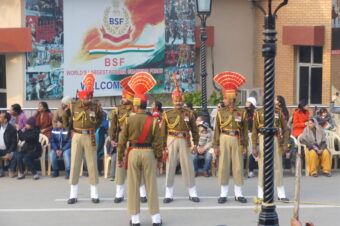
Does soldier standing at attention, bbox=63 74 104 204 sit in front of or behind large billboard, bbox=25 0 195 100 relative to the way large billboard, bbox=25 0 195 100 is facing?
in front

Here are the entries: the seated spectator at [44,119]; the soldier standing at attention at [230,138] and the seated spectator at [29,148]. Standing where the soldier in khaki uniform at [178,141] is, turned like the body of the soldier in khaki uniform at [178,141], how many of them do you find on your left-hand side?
1

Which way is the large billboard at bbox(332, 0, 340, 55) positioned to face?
toward the camera

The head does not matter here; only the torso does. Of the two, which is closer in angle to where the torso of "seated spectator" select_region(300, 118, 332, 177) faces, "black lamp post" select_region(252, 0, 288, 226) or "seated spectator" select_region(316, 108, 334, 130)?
the black lamp post

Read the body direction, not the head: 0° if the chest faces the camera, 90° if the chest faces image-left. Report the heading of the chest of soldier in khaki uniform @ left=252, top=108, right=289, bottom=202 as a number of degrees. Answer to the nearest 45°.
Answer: approximately 0°

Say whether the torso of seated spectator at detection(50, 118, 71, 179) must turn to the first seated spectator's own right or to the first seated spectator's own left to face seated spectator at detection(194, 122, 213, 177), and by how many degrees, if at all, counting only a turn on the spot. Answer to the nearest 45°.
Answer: approximately 90° to the first seated spectator's own left

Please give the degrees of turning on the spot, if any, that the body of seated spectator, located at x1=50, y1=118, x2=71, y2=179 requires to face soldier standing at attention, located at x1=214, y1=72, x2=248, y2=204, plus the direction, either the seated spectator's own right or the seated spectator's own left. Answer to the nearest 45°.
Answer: approximately 45° to the seated spectator's own left

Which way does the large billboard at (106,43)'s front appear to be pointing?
toward the camera

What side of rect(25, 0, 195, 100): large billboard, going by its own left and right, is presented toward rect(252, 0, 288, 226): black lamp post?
front

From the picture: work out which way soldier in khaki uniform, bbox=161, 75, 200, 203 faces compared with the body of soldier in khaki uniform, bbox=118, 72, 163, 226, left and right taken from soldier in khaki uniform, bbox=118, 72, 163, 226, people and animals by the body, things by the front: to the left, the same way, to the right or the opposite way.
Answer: the opposite way

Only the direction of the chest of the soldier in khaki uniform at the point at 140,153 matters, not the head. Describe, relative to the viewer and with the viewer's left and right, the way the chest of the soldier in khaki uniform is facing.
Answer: facing away from the viewer

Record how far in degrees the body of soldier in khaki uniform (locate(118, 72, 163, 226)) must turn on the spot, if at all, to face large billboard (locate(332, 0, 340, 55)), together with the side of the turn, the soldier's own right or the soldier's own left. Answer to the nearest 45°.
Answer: approximately 45° to the soldier's own right

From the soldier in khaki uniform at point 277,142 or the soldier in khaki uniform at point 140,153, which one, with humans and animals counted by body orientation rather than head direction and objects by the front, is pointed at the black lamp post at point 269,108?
the soldier in khaki uniform at point 277,142
